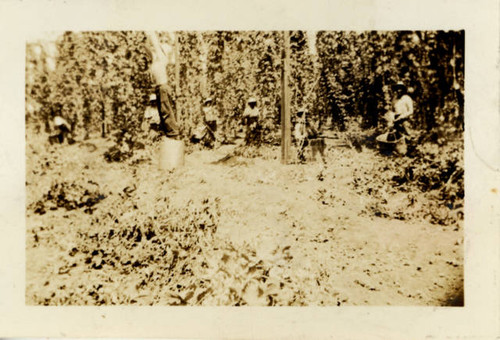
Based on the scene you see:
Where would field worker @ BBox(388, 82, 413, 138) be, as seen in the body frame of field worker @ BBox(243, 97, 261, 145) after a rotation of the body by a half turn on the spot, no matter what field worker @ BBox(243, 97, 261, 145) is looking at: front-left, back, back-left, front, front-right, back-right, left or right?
right

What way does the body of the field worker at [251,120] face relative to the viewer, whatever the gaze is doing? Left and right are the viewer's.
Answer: facing the viewer
